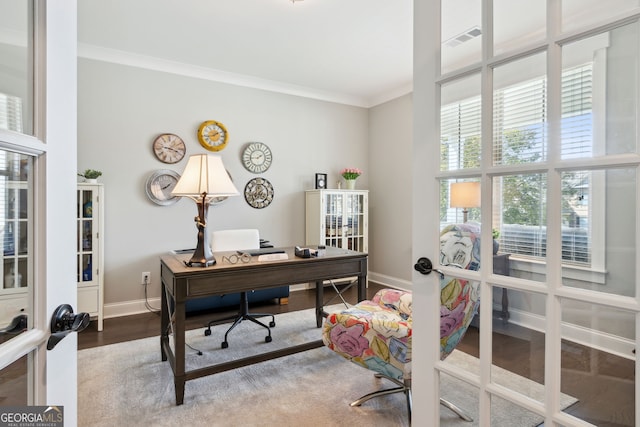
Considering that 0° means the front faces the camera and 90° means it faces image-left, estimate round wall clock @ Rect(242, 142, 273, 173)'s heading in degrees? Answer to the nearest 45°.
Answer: approximately 0°

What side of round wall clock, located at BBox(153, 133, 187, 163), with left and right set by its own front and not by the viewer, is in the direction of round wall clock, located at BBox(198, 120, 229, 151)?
left

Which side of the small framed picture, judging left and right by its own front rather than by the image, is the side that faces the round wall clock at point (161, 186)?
right

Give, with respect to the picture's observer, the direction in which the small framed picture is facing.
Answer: facing the viewer and to the right of the viewer

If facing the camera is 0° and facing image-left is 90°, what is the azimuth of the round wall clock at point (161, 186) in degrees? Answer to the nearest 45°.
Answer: approximately 0°
